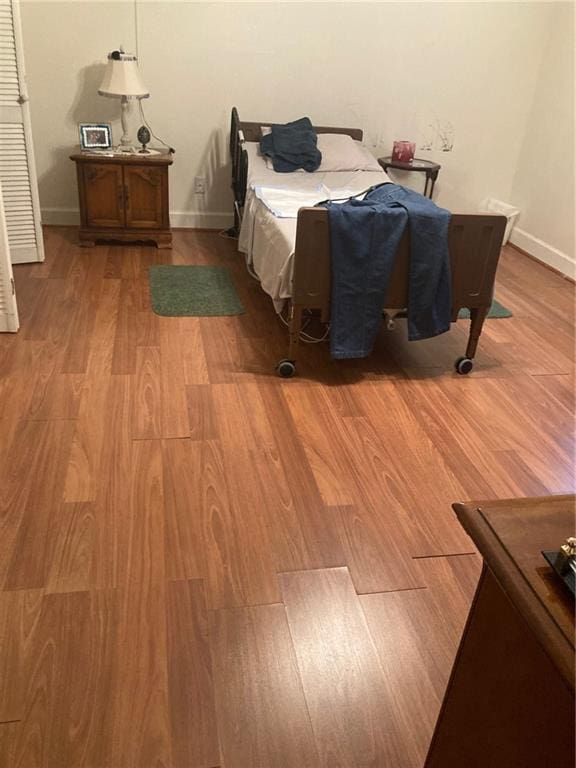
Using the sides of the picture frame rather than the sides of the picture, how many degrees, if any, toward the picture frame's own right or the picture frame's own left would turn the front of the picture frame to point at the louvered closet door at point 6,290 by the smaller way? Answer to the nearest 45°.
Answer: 0° — it already faces it

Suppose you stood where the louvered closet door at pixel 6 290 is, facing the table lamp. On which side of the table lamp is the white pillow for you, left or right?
right

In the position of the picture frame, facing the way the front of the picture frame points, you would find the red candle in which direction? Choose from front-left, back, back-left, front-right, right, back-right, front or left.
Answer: left

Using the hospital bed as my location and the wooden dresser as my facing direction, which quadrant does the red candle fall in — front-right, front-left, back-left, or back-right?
back-left

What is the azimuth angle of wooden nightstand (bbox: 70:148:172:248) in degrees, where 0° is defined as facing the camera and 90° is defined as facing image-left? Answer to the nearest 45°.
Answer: approximately 0°

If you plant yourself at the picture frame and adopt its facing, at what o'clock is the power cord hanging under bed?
The power cord hanging under bed is roughly at 11 o'clock from the picture frame.

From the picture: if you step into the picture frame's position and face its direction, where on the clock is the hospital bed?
The hospital bed is roughly at 11 o'clock from the picture frame.

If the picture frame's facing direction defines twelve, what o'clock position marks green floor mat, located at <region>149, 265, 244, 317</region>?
The green floor mat is roughly at 11 o'clock from the picture frame.

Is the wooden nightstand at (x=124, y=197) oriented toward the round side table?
no

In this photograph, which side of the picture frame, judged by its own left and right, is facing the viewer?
front

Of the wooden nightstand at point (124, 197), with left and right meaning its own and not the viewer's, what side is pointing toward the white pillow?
left

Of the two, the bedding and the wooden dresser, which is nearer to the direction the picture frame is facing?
the wooden dresser

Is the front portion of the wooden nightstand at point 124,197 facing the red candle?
no

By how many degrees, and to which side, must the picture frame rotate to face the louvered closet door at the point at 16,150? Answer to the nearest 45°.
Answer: approximately 45° to its right
